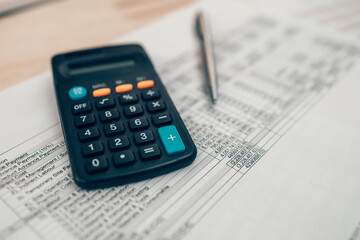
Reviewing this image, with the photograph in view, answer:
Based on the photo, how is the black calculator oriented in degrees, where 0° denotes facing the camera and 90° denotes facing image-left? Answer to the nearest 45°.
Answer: approximately 0°
